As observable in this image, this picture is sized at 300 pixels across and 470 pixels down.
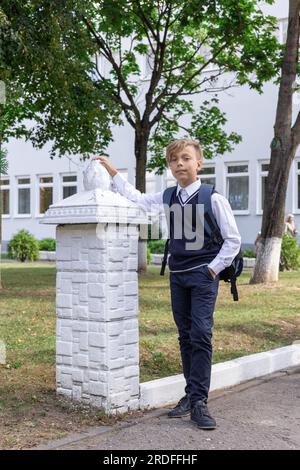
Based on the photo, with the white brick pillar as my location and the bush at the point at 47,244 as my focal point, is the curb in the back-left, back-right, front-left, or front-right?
front-right

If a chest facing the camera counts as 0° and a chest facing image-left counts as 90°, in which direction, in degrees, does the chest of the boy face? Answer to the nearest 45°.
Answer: approximately 0°

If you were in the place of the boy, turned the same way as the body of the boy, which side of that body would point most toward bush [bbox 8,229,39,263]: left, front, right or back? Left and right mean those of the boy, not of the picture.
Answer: back

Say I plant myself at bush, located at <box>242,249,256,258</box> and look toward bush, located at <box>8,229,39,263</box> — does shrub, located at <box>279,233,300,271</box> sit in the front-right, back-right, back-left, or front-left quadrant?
back-left

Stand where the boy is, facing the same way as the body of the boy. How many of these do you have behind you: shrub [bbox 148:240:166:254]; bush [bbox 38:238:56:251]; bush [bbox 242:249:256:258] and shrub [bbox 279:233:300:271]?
4

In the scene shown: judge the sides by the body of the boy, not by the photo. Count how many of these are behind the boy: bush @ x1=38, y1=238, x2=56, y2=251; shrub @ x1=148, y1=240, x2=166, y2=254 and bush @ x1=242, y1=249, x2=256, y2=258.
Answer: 3

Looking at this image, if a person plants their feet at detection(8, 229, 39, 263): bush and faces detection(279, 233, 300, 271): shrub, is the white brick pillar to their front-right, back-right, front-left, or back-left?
front-right

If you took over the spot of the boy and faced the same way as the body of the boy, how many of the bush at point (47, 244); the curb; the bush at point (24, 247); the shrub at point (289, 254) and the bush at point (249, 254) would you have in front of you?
0

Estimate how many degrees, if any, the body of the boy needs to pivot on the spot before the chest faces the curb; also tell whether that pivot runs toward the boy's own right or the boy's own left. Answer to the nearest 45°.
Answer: approximately 180°

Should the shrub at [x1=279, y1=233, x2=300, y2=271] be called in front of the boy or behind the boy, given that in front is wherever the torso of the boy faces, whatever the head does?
behind

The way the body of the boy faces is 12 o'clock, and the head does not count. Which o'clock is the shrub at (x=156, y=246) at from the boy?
The shrub is roughly at 6 o'clock from the boy.

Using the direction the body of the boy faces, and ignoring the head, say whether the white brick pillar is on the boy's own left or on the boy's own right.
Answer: on the boy's own right

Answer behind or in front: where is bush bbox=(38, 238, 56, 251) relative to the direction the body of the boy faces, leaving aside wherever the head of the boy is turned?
behind
